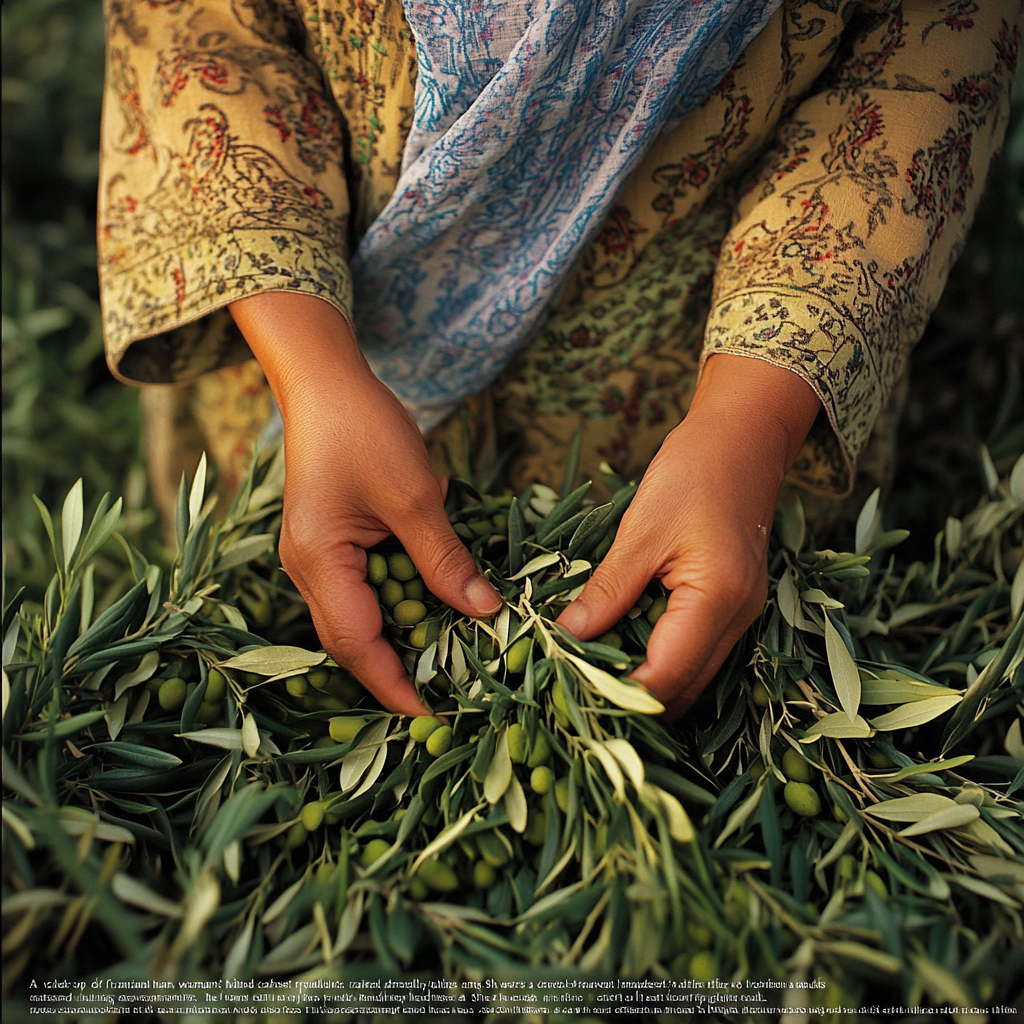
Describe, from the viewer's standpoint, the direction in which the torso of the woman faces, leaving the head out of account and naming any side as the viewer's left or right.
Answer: facing the viewer

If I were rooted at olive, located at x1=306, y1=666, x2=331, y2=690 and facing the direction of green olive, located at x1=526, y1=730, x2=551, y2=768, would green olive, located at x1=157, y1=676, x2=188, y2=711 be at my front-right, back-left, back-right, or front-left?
back-right
